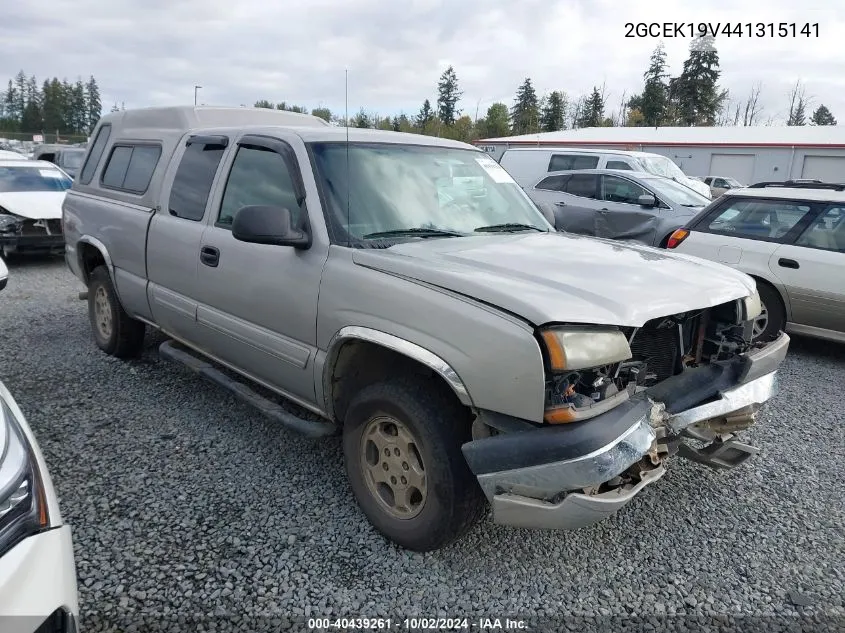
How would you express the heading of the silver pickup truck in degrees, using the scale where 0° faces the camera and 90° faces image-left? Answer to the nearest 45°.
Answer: approximately 315°

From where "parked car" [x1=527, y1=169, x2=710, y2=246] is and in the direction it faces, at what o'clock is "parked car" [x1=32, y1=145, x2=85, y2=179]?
"parked car" [x1=32, y1=145, x2=85, y2=179] is roughly at 5 o'clock from "parked car" [x1=527, y1=169, x2=710, y2=246].

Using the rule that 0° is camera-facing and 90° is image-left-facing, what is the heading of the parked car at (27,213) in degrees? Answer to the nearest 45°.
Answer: approximately 0°

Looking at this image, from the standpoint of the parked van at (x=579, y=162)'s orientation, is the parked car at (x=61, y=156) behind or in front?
behind

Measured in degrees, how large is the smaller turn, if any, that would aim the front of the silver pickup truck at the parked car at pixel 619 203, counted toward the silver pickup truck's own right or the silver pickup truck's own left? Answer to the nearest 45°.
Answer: approximately 135° to the silver pickup truck's own left

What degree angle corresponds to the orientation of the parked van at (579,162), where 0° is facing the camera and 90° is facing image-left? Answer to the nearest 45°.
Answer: approximately 315°

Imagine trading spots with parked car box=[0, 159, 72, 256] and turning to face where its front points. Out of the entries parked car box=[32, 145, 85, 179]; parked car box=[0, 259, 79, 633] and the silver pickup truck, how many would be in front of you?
2

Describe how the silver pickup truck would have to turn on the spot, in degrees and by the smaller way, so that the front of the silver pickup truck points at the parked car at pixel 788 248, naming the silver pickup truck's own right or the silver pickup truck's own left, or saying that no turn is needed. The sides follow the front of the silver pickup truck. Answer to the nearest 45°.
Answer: approximately 90° to the silver pickup truck's own left

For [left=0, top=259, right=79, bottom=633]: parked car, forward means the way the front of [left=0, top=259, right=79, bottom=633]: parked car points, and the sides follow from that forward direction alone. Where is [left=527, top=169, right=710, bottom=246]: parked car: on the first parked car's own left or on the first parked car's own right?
on the first parked car's own left

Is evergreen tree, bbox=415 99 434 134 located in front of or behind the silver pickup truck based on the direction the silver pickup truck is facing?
behind

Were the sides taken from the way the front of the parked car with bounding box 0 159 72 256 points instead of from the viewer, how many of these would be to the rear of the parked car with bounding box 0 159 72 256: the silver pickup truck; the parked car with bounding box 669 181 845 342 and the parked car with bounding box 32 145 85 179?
1

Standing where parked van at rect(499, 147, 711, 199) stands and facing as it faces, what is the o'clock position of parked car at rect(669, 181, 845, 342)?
parked car at rect(669, 181, 845, 342) is roughly at 1 o'clock from parked van at rect(499, 147, 711, 199).
